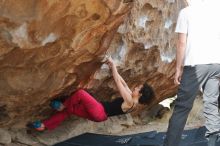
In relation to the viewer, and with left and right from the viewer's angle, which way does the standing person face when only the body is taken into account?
facing away from the viewer and to the left of the viewer

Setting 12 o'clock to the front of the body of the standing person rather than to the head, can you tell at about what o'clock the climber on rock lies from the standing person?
The climber on rock is roughly at 11 o'clock from the standing person.
